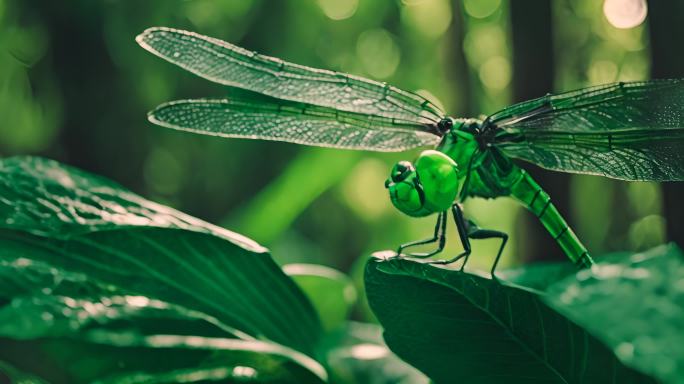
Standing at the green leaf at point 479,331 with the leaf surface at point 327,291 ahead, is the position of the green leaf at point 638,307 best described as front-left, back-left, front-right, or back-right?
back-right

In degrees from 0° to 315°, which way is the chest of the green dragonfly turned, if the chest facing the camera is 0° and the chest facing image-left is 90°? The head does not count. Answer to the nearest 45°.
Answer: approximately 45°
